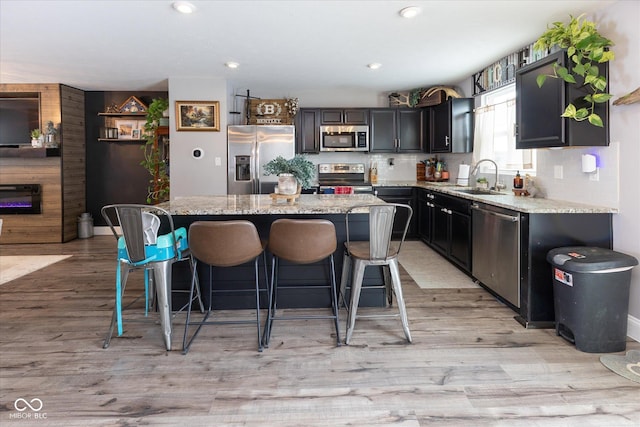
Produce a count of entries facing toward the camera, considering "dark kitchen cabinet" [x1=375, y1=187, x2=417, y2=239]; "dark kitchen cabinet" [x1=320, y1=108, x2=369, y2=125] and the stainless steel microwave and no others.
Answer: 3

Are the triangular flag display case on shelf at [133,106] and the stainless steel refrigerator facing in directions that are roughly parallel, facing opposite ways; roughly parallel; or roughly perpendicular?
roughly parallel

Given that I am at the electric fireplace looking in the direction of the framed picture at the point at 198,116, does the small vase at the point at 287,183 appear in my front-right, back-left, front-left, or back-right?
front-right

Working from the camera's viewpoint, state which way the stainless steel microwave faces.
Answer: facing the viewer

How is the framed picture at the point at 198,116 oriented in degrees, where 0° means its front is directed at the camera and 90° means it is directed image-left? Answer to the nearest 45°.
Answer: approximately 0°

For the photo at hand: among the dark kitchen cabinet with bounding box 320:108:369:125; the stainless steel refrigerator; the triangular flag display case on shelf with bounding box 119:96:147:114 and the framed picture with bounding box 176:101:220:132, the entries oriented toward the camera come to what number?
4

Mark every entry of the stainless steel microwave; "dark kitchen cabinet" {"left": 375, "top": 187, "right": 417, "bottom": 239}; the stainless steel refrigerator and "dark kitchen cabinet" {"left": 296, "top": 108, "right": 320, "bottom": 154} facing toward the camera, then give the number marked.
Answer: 4

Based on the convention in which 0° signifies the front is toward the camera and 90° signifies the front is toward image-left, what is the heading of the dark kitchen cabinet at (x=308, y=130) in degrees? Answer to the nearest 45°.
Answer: approximately 0°

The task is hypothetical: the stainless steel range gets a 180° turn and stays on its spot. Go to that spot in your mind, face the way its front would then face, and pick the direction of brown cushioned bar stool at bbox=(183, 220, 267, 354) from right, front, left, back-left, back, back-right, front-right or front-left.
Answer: back

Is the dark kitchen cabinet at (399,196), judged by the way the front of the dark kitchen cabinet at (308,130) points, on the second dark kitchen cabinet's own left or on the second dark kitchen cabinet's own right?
on the second dark kitchen cabinet's own left

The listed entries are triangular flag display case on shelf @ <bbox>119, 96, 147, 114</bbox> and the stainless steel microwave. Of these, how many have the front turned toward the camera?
2

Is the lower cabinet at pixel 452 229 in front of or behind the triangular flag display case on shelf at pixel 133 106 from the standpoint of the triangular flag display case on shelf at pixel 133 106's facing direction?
in front

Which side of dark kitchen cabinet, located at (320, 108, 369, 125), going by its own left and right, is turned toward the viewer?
front

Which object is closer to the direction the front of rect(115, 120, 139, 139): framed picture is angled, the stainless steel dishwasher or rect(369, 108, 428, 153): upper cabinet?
the stainless steel dishwasher
